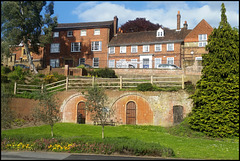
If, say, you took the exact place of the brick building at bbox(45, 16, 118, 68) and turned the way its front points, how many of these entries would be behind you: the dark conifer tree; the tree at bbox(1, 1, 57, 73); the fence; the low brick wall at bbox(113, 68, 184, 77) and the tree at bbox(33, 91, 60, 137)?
0

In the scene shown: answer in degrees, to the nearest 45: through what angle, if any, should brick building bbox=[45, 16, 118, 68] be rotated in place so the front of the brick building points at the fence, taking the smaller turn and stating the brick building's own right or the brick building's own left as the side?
0° — it already faces it

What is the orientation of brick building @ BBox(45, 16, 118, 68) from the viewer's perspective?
toward the camera

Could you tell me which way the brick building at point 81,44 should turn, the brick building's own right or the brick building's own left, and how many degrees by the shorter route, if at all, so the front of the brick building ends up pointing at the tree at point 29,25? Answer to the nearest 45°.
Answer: approximately 45° to the brick building's own right

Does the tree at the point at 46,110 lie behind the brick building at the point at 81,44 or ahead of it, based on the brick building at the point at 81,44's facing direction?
ahead

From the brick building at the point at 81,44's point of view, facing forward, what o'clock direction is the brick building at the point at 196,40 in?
the brick building at the point at 196,40 is roughly at 10 o'clock from the brick building at the point at 81,44.

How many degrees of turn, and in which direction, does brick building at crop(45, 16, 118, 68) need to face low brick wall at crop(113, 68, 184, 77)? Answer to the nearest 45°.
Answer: approximately 45° to its left

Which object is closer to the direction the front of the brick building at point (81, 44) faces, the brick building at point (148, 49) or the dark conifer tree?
the dark conifer tree

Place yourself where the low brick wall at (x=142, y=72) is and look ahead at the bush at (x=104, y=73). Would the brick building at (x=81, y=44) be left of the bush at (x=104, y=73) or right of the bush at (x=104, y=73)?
right

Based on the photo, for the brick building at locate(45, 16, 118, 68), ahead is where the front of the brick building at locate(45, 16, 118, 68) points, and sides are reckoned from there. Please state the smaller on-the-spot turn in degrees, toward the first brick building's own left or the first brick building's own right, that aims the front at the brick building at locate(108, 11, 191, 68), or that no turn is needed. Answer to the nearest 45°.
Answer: approximately 45° to the first brick building's own left

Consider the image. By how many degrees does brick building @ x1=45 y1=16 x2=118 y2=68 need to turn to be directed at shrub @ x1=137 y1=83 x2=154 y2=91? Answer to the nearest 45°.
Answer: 0° — it already faces it

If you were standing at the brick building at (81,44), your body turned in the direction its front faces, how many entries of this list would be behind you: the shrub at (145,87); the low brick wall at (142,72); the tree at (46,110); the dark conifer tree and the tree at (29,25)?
0

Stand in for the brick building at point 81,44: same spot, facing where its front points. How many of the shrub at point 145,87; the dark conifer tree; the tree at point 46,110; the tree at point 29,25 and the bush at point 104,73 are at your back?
0
